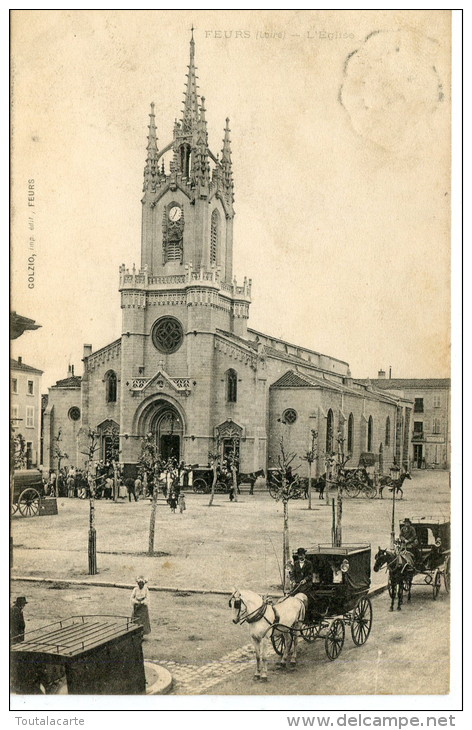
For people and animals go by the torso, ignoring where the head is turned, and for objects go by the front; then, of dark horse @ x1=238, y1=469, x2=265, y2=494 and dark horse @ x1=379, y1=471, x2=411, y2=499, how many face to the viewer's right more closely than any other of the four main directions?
2

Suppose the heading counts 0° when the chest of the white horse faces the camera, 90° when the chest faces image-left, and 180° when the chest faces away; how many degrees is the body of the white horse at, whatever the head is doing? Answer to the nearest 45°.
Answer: approximately 45°

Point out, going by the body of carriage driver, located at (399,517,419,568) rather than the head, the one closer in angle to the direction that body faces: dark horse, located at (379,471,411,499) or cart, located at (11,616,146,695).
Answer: the cart

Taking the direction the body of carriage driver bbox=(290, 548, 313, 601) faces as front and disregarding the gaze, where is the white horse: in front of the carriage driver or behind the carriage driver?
in front

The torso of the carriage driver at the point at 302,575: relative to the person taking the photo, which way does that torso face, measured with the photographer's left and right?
facing the viewer and to the left of the viewer

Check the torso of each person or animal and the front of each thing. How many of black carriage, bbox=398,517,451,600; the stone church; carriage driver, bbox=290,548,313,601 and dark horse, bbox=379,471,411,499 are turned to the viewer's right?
1

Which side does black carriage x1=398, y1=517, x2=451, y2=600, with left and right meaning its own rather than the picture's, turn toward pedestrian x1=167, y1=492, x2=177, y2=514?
right

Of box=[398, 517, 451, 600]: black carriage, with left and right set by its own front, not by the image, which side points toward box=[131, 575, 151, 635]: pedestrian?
front

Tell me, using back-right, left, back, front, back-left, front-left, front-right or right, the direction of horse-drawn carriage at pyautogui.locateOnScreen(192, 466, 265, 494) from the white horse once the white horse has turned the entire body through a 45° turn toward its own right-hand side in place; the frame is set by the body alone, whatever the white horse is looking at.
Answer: right

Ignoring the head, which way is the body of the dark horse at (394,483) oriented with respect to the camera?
to the viewer's right
